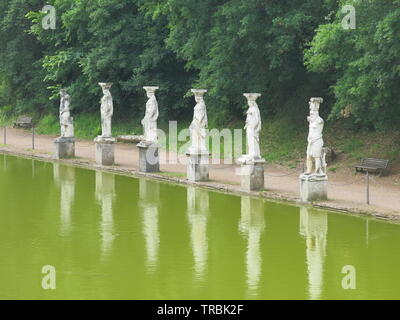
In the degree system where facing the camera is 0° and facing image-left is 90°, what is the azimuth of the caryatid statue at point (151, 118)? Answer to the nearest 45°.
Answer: approximately 45°

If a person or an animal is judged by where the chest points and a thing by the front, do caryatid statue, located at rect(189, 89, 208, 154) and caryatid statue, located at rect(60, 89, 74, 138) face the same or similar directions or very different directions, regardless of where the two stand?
same or similar directions

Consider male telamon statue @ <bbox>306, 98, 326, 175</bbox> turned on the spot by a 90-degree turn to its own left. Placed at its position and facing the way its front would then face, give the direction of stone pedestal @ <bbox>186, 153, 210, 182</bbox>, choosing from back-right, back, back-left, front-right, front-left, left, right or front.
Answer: back

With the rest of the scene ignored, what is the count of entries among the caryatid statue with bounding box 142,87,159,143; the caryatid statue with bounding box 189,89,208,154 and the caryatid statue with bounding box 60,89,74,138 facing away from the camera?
0

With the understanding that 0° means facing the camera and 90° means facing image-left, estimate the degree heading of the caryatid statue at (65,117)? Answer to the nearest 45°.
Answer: approximately 45°

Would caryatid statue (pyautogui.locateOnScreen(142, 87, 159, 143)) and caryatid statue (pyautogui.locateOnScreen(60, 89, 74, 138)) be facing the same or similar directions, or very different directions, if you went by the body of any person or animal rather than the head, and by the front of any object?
same or similar directions

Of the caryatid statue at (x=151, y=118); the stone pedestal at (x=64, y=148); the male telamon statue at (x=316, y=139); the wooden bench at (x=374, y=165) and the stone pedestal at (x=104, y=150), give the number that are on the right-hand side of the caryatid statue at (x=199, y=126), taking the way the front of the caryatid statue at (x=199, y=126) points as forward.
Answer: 3

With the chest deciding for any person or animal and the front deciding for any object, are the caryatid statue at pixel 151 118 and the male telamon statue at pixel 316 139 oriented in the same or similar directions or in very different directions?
same or similar directions

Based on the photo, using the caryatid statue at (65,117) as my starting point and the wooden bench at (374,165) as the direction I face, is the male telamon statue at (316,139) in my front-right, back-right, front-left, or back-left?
front-right

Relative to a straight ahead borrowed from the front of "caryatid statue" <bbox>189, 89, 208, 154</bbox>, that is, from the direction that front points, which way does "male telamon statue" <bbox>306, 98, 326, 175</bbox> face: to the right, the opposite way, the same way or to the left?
the same way

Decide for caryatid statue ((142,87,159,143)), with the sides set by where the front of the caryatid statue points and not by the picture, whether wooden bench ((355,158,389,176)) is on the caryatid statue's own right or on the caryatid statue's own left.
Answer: on the caryatid statue's own left

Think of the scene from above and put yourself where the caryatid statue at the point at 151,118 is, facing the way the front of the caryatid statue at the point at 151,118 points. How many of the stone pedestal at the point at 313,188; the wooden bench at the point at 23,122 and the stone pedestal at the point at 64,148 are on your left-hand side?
1

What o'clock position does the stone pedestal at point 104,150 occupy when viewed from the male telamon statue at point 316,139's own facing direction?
The stone pedestal is roughly at 3 o'clock from the male telamon statue.

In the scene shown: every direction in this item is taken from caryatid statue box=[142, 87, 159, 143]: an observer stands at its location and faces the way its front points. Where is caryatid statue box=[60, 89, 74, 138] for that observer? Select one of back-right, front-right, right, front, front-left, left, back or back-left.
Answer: right

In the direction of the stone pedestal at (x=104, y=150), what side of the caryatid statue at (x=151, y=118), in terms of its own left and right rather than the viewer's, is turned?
right

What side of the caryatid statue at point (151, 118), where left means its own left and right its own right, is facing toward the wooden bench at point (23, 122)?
right

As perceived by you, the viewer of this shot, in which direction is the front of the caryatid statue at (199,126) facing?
facing the viewer and to the left of the viewer
